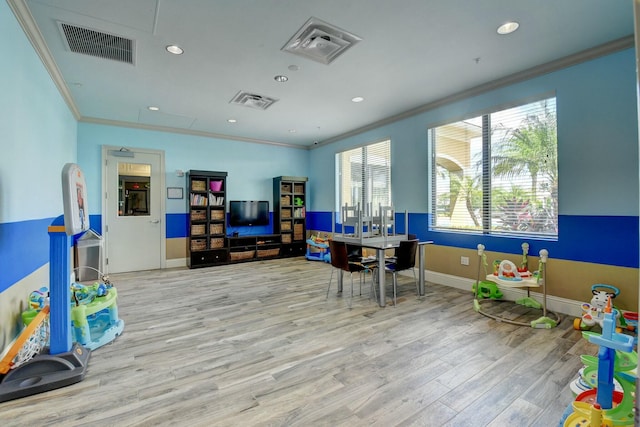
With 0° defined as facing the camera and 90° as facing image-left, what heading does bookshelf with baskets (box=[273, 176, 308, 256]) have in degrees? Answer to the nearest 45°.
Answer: approximately 315°

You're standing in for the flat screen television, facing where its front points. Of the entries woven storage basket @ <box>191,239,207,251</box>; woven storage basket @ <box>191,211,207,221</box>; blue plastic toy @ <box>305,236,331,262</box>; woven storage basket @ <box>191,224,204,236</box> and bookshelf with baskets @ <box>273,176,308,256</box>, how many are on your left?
2

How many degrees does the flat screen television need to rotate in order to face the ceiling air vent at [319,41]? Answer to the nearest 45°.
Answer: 0° — it already faces it

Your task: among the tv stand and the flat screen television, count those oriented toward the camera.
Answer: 2

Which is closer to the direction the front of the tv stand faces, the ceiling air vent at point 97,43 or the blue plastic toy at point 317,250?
the ceiling air vent

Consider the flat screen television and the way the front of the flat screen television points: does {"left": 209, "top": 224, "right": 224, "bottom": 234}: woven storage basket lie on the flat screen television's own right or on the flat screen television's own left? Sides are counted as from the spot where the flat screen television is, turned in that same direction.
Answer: on the flat screen television's own right

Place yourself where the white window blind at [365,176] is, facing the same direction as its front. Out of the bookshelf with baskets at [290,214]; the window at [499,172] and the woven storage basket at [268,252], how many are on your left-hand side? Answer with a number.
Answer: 1

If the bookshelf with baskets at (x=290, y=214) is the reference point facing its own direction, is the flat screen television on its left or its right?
on its right

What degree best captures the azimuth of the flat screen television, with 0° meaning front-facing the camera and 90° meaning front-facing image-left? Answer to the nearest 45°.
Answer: approximately 0°

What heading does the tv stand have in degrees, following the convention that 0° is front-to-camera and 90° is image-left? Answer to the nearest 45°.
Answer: approximately 0°
